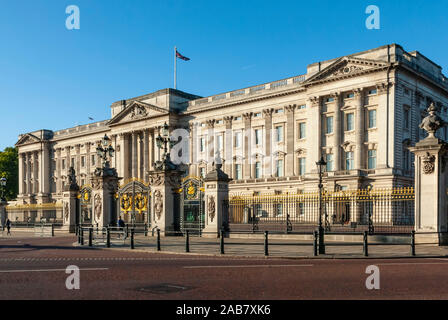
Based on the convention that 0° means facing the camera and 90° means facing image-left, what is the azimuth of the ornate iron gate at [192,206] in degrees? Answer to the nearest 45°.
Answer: approximately 45°

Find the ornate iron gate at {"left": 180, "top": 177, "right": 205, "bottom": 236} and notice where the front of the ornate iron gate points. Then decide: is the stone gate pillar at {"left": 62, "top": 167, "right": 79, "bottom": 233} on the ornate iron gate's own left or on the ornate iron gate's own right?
on the ornate iron gate's own right

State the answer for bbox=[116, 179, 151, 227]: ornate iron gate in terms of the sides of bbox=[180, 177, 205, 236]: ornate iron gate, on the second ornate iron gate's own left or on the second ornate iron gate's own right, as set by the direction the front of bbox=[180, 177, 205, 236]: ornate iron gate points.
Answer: on the second ornate iron gate's own right

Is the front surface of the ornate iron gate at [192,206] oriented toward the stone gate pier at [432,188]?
no

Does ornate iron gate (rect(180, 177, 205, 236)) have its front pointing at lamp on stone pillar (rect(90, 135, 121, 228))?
no

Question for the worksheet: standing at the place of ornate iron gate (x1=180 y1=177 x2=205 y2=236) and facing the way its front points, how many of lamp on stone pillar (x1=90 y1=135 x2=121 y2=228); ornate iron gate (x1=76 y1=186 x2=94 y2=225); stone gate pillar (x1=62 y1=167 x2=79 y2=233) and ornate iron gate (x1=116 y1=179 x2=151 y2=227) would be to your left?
0

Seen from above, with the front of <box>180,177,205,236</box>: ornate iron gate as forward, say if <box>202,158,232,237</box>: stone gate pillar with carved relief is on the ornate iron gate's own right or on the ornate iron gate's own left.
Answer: on the ornate iron gate's own left

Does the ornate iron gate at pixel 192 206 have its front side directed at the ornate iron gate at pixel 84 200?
no
